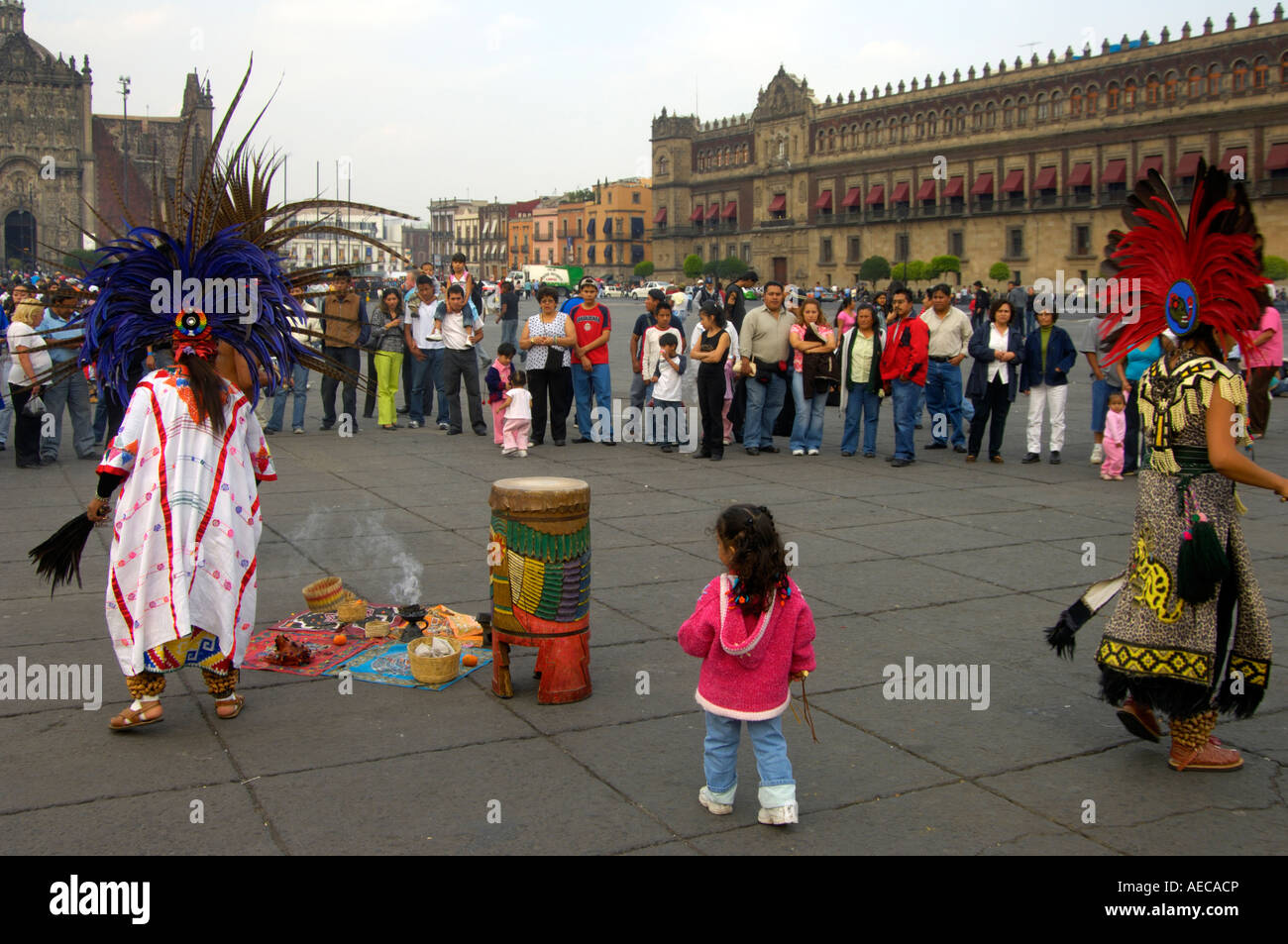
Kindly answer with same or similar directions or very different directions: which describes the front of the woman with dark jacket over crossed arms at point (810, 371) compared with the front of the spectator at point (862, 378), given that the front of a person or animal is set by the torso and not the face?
same or similar directions

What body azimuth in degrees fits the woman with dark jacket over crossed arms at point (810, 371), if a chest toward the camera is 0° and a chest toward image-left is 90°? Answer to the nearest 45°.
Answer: approximately 0°

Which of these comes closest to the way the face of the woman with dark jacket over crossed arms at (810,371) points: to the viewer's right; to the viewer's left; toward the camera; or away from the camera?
toward the camera

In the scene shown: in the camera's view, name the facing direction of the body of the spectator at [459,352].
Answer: toward the camera

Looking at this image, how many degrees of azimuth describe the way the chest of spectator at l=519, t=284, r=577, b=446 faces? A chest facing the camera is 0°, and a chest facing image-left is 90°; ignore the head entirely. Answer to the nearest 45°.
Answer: approximately 0°

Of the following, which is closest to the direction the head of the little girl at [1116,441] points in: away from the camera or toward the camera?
toward the camera

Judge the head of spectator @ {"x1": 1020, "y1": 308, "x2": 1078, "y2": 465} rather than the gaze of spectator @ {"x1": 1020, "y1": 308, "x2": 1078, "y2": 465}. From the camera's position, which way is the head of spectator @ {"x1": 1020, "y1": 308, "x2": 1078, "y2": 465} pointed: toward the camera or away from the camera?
toward the camera

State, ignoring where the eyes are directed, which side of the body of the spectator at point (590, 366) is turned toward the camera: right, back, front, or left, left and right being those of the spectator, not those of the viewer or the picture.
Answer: front

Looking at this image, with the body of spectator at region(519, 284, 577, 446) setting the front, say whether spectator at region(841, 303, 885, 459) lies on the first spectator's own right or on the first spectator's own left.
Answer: on the first spectator's own left

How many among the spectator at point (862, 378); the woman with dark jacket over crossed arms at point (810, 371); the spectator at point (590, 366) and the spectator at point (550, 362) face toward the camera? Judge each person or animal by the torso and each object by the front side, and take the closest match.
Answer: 4

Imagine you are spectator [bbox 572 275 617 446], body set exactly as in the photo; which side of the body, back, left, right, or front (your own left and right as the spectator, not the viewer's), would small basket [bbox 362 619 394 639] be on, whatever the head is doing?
front

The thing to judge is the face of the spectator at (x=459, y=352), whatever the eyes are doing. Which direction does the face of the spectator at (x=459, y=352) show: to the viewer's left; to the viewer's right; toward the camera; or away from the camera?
toward the camera

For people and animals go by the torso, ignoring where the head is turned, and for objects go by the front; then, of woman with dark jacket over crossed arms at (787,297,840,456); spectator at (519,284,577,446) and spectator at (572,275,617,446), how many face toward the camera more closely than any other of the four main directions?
3

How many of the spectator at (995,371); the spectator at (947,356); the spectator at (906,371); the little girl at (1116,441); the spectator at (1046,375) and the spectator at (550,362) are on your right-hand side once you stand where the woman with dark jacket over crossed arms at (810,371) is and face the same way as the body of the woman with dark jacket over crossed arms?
1

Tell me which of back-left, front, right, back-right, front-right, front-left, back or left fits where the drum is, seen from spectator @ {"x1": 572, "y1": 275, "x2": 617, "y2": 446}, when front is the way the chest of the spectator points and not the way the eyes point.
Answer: front
